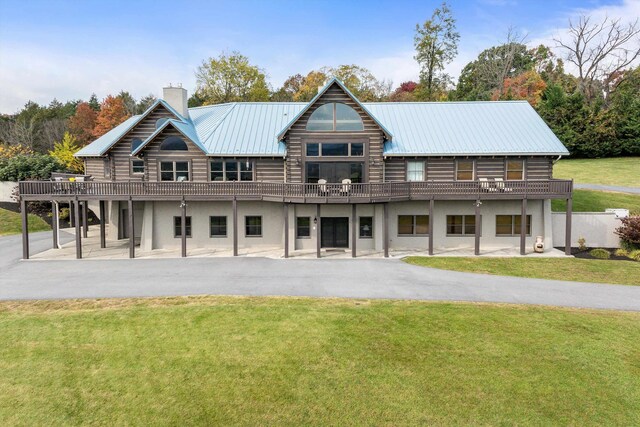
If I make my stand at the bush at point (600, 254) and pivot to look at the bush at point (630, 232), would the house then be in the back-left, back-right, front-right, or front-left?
back-left

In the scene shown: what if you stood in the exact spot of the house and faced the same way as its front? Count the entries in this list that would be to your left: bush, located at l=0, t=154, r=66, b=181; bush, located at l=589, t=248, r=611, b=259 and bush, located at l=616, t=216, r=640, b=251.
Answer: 2

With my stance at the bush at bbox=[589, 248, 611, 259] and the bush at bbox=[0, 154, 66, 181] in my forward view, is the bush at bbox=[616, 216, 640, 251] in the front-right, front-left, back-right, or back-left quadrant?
back-right

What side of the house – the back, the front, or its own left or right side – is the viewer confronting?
front

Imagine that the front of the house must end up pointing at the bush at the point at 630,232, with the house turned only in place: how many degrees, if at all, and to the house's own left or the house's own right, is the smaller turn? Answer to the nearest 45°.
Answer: approximately 90° to the house's own left

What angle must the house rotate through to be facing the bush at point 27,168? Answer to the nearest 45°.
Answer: approximately 135° to its right

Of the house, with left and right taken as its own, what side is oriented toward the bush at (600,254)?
left
